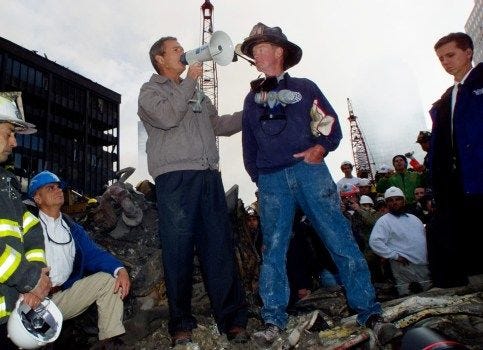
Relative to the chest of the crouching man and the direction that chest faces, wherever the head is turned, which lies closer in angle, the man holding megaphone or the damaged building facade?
the man holding megaphone

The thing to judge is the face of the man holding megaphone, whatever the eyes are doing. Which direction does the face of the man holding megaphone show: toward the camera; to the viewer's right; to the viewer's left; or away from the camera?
to the viewer's right

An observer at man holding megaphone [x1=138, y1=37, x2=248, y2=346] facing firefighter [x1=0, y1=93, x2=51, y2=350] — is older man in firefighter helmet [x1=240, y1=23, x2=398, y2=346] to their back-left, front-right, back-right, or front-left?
back-left

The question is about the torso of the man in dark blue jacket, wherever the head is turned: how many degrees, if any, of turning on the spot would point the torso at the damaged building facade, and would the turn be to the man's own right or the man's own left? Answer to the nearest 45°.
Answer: approximately 90° to the man's own right

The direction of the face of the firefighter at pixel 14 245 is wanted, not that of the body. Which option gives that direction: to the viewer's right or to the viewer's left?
to the viewer's right

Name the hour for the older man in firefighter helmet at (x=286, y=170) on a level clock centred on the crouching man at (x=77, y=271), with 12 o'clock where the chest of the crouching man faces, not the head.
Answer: The older man in firefighter helmet is roughly at 12 o'clock from the crouching man.

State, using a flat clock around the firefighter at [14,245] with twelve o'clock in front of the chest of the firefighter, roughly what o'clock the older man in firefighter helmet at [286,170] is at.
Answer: The older man in firefighter helmet is roughly at 11 o'clock from the firefighter.
